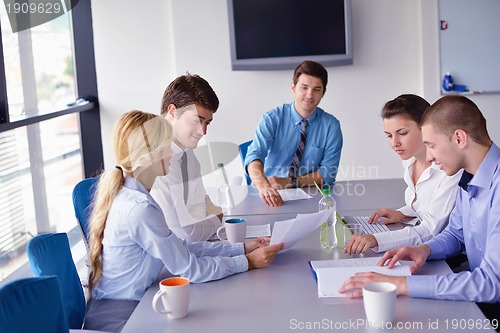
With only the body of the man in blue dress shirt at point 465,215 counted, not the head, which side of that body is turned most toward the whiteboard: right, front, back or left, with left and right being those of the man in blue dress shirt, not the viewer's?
right

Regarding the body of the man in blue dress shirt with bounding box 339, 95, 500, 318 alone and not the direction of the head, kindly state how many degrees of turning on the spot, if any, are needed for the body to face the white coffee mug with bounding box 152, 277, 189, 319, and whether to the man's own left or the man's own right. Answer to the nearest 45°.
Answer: approximately 45° to the man's own left

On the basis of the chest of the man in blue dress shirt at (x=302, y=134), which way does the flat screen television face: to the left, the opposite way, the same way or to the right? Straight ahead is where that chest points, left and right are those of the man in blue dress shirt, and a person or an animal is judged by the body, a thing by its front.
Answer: the same way

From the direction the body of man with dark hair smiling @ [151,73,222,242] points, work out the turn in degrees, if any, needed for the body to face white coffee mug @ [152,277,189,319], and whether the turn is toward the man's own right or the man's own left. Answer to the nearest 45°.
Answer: approximately 45° to the man's own right

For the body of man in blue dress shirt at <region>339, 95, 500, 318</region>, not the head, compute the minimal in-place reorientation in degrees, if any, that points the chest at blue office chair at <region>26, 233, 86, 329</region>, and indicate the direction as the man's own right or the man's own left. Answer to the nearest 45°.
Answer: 0° — they already face it

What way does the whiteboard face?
toward the camera

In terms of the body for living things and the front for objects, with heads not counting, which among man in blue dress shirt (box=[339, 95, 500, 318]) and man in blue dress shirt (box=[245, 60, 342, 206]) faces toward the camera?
man in blue dress shirt (box=[245, 60, 342, 206])

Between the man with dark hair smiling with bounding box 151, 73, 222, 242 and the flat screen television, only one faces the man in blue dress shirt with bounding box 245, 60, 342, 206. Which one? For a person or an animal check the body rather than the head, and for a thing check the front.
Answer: the flat screen television

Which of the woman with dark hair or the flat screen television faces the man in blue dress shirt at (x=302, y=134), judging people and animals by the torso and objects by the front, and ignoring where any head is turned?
the flat screen television

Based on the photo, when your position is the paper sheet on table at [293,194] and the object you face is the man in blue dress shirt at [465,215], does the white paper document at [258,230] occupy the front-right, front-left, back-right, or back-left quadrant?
front-right

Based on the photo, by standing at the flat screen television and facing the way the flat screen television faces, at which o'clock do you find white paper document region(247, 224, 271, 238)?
The white paper document is roughly at 12 o'clock from the flat screen television.

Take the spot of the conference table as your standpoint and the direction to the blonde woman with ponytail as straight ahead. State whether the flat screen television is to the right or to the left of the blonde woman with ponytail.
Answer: right

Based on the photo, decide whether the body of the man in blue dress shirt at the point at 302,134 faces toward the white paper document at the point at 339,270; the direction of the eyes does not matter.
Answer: yes

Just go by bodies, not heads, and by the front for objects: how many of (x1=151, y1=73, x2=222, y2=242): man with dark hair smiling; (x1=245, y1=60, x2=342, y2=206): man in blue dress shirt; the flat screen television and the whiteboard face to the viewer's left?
0

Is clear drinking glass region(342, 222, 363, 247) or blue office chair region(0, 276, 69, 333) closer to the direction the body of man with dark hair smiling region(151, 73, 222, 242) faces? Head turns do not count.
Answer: the clear drinking glass

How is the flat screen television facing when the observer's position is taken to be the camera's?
facing the viewer

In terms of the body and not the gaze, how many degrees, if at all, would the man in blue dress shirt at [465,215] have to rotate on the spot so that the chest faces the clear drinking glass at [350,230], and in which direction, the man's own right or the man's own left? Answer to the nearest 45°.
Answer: approximately 45° to the man's own right

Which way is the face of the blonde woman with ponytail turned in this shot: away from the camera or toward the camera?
away from the camera

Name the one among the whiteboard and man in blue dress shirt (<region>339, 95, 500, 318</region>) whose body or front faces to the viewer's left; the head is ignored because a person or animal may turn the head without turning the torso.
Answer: the man in blue dress shirt

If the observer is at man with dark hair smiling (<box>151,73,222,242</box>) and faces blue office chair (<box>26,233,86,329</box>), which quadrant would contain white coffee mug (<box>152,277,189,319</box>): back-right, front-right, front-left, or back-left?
front-left

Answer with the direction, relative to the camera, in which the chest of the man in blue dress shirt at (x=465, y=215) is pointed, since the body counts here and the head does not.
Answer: to the viewer's left

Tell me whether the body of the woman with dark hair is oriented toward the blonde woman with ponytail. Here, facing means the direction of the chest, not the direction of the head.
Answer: yes

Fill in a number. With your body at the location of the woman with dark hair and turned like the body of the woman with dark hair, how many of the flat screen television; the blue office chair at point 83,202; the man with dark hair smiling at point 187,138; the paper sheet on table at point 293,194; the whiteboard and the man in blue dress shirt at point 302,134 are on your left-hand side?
0
